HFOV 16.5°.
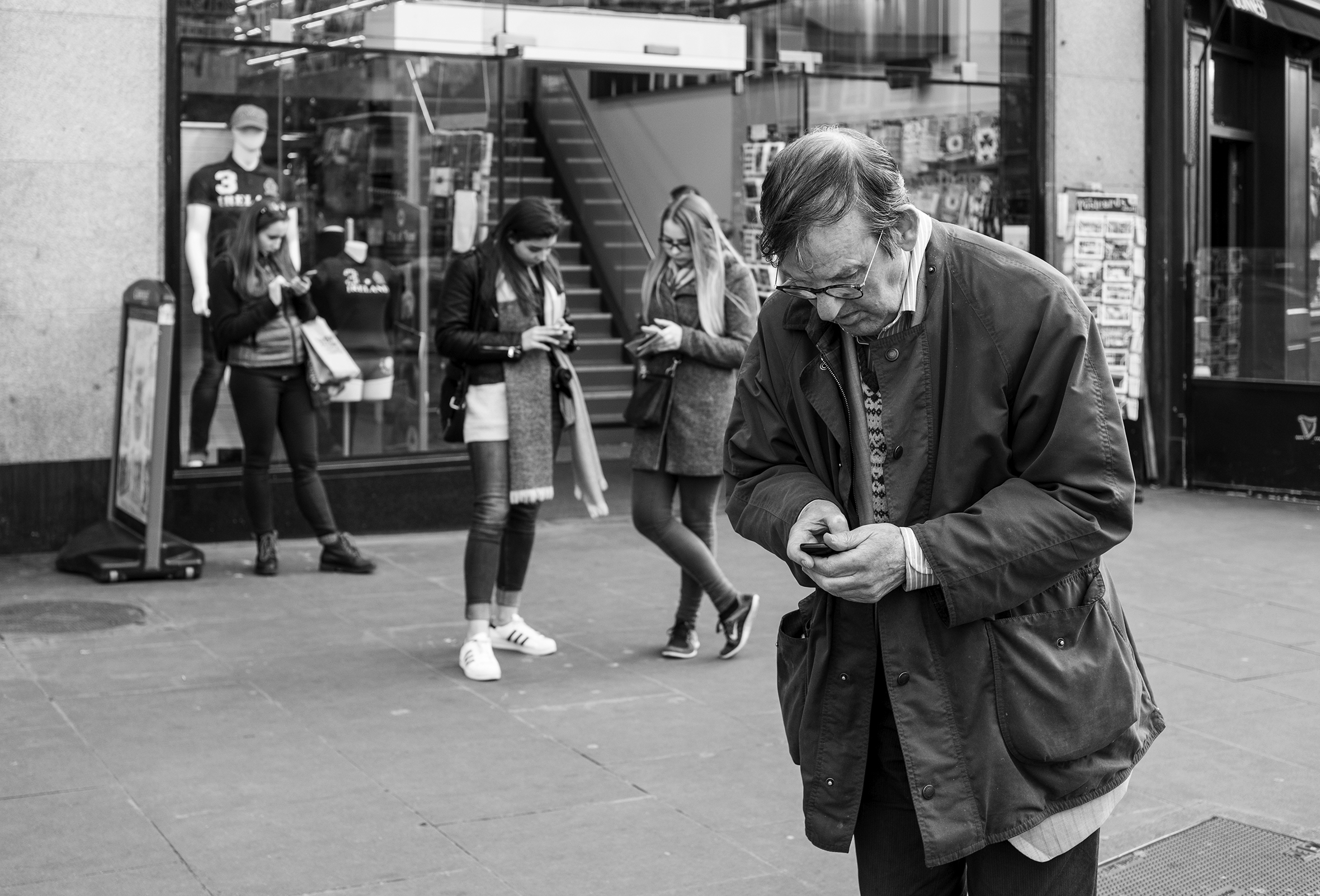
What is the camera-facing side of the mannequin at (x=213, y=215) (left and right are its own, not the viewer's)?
front

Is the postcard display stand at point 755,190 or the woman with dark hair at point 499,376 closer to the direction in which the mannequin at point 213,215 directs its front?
the woman with dark hair

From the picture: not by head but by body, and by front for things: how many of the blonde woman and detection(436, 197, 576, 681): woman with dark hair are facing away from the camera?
0

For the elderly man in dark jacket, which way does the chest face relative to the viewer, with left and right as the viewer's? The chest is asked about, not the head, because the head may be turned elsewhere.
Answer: facing the viewer and to the left of the viewer

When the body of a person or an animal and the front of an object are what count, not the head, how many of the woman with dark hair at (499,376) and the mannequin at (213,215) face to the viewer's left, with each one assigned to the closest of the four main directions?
0

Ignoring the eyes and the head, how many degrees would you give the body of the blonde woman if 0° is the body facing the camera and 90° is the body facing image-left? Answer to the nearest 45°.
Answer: approximately 45°

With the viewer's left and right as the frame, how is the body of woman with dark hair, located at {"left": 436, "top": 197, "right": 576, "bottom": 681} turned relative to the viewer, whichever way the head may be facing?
facing the viewer and to the right of the viewer

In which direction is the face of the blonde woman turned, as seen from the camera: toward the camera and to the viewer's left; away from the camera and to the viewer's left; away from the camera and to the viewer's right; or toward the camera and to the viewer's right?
toward the camera and to the viewer's left
